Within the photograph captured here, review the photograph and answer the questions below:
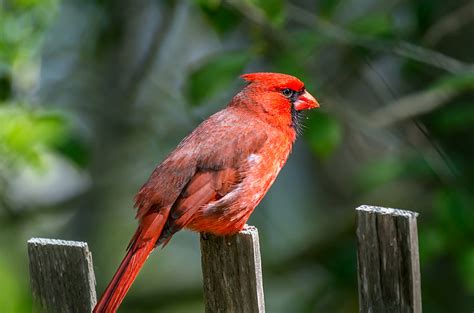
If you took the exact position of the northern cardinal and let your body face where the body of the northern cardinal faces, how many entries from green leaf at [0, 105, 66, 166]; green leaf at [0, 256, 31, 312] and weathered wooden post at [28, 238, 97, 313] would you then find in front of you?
0

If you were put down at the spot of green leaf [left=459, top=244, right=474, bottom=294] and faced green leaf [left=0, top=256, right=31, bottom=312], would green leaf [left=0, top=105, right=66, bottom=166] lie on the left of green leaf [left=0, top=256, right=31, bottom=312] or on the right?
right

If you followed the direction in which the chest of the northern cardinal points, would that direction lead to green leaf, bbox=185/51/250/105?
no

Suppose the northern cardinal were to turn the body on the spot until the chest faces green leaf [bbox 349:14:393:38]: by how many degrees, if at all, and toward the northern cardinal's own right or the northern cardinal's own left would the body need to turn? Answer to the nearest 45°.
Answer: approximately 45° to the northern cardinal's own left

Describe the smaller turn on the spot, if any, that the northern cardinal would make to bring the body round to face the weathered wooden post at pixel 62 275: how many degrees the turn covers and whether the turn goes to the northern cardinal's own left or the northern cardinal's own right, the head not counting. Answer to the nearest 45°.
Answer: approximately 135° to the northern cardinal's own right

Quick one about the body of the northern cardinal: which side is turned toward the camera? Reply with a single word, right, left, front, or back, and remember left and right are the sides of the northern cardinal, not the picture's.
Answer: right

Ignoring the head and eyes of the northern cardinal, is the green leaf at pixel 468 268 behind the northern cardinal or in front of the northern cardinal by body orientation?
in front

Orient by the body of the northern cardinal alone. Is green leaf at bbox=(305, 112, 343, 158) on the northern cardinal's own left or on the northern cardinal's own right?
on the northern cardinal's own left
